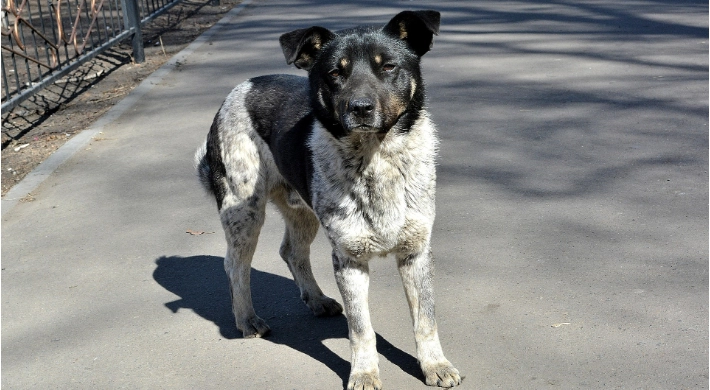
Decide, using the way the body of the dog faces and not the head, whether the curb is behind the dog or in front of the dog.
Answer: behind

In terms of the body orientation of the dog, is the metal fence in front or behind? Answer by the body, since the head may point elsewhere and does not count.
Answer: behind
